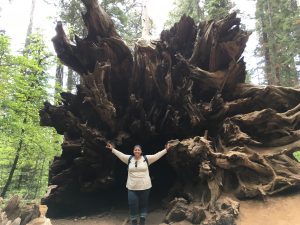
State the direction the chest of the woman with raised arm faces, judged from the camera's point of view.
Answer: toward the camera
